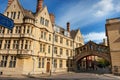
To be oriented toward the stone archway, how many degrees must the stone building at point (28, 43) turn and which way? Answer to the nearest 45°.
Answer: approximately 90° to its left

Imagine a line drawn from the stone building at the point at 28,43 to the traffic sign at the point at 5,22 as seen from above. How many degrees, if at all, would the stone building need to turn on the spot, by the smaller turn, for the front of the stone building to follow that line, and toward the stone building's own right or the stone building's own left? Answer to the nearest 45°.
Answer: approximately 45° to the stone building's own right

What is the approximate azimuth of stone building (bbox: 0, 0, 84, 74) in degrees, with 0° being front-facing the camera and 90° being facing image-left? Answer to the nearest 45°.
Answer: approximately 315°

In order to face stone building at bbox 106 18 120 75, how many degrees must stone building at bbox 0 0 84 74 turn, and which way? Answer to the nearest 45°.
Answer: approximately 45° to its left
